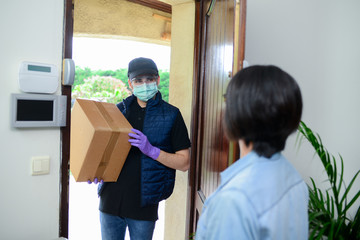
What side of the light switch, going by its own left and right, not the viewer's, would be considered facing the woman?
front

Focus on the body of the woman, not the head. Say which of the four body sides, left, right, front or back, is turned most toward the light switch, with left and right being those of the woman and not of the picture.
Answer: front

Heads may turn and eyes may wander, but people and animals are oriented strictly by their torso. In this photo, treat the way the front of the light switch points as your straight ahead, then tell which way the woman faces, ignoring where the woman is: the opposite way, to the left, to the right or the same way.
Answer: the opposite way

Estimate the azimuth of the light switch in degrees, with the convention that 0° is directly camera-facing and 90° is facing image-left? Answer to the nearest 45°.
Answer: approximately 0°

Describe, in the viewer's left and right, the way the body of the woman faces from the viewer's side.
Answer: facing away from the viewer and to the left of the viewer

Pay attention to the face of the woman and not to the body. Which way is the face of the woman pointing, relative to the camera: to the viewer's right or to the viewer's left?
to the viewer's left

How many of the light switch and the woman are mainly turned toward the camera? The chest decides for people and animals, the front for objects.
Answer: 1
